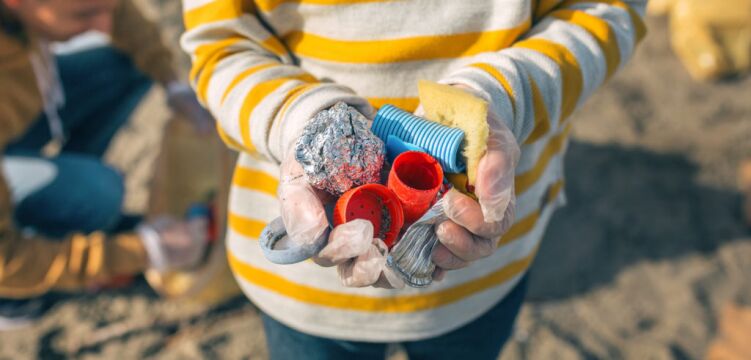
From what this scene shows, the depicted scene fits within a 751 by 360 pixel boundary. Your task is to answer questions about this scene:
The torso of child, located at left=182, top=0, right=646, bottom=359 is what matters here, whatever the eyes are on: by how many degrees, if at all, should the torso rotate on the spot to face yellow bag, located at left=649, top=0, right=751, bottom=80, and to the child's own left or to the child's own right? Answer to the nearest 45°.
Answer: approximately 135° to the child's own left

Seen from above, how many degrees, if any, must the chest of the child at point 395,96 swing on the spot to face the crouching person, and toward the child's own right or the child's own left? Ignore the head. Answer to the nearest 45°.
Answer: approximately 135° to the child's own right

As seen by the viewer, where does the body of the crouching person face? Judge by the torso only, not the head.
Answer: to the viewer's right

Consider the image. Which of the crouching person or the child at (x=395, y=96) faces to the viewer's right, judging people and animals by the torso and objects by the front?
the crouching person

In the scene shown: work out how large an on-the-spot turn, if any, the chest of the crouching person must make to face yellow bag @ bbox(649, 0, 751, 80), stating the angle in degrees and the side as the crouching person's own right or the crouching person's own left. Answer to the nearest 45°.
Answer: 0° — they already face it

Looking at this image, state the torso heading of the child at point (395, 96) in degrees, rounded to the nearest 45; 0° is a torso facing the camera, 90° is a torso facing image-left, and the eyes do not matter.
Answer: approximately 0°

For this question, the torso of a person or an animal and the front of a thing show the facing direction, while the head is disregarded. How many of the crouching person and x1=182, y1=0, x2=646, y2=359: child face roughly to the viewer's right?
1
